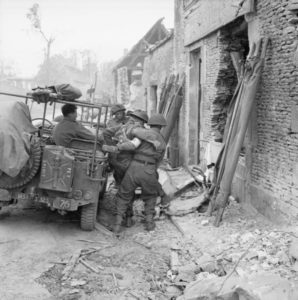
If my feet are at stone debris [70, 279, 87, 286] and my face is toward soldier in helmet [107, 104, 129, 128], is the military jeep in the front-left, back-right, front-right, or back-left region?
front-left

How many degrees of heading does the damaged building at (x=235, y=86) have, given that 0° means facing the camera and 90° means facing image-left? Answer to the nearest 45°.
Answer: approximately 45°

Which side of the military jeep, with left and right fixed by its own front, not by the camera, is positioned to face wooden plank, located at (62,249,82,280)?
back

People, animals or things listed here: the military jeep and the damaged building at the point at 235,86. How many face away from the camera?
1

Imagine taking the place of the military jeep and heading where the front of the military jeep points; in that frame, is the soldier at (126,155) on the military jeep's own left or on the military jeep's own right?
on the military jeep's own right

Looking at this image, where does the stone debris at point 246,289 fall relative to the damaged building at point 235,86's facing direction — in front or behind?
in front

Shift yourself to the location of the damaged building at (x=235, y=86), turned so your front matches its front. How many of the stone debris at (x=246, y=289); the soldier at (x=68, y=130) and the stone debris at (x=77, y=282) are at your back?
0

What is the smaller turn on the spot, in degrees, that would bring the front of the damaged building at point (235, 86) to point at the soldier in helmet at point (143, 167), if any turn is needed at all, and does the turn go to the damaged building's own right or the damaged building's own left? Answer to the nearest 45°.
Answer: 0° — it already faces them

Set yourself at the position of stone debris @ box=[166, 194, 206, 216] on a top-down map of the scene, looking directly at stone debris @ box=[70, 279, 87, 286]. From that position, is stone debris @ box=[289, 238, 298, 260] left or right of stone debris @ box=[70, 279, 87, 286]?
left

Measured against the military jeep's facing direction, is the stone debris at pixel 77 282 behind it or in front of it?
behind

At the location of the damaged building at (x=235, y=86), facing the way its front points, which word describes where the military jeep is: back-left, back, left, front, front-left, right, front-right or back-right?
front

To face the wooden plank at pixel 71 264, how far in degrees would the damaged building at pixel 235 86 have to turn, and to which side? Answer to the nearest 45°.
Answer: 0° — it already faces it

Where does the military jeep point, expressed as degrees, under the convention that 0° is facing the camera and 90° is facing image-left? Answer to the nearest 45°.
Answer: approximately 180°

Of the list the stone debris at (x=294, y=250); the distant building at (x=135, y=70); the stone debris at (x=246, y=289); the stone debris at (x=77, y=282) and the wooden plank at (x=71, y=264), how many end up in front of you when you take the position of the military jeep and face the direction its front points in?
1

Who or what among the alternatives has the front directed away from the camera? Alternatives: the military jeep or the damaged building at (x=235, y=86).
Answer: the military jeep

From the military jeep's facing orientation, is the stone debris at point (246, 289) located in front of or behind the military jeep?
behind
